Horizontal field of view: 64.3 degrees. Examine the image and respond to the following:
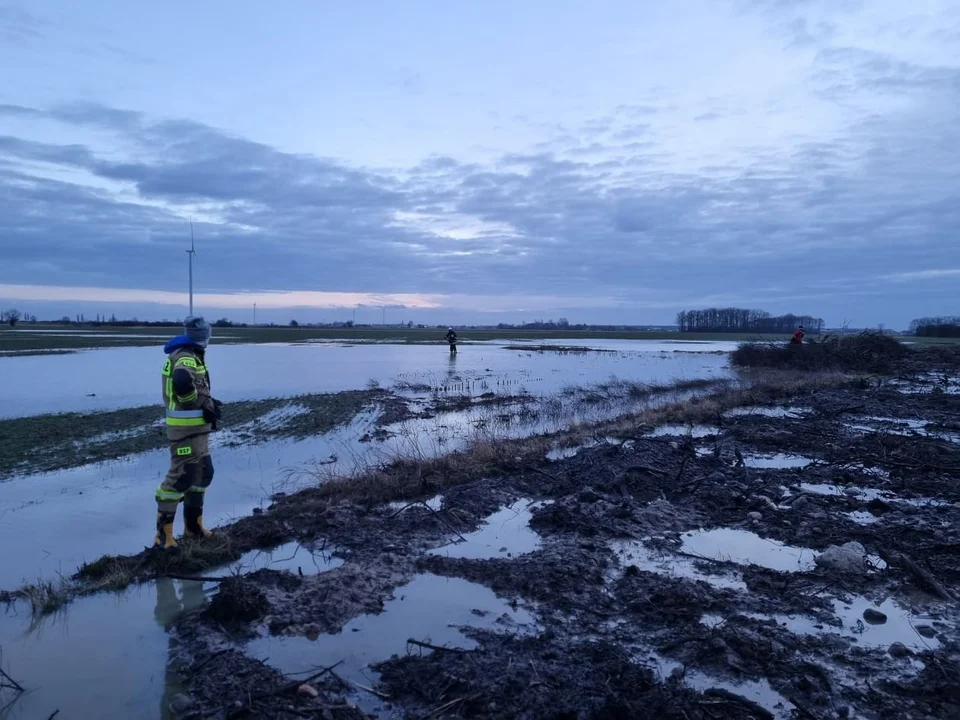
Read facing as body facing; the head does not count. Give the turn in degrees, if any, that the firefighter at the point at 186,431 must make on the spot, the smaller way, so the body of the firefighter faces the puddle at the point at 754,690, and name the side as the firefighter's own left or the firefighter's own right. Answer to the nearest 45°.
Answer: approximately 45° to the firefighter's own right

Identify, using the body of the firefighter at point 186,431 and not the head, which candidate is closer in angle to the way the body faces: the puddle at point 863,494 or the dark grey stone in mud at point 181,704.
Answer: the puddle

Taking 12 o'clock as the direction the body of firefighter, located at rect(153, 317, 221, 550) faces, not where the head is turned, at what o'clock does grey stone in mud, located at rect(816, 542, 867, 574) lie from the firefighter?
The grey stone in mud is roughly at 1 o'clock from the firefighter.

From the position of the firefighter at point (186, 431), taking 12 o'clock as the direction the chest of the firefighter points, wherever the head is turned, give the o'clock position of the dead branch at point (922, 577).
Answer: The dead branch is roughly at 1 o'clock from the firefighter.

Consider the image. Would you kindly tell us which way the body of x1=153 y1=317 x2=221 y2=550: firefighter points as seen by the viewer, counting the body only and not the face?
to the viewer's right

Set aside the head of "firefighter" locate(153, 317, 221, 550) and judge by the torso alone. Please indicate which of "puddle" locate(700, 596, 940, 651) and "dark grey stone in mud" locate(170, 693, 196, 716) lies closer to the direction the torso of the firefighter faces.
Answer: the puddle

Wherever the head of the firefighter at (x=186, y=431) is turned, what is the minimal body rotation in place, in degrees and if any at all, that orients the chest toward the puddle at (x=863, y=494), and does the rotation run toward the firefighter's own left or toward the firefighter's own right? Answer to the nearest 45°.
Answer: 0° — they already face it

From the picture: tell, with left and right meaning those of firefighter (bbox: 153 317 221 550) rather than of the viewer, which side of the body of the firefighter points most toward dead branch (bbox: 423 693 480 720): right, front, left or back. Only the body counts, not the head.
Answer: right

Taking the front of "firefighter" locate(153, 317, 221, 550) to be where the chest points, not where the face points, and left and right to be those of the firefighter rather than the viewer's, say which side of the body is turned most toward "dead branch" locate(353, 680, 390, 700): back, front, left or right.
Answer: right

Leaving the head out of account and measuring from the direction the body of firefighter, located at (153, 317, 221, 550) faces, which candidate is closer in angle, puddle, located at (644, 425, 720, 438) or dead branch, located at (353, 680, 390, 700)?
the puddle

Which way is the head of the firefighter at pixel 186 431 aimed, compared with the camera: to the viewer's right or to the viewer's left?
to the viewer's right
